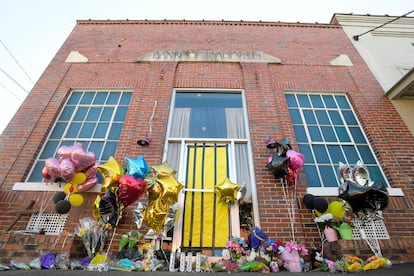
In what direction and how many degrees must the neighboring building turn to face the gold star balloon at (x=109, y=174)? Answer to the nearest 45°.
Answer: approximately 45° to its right

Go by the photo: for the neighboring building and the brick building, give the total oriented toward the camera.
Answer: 2

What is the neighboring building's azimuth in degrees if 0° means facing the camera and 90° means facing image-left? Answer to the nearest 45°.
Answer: approximately 0°

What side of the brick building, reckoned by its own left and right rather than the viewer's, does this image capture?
front

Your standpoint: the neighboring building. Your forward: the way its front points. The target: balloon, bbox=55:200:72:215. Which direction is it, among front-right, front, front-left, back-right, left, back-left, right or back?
front-right

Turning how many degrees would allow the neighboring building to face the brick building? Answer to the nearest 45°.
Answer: approximately 45° to its right

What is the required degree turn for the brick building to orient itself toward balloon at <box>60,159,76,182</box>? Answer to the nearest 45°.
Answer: approximately 90° to its right

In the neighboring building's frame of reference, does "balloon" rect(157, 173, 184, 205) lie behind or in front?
in front

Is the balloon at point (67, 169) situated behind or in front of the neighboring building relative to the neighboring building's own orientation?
in front
